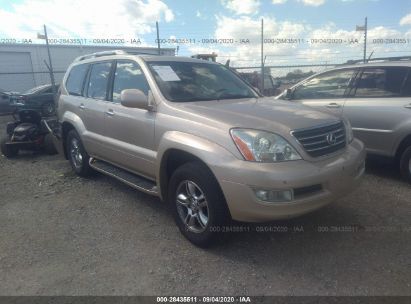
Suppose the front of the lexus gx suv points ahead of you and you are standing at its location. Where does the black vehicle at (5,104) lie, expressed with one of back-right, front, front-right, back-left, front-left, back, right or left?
back

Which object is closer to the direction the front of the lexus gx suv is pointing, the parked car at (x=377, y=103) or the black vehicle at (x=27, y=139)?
the parked car

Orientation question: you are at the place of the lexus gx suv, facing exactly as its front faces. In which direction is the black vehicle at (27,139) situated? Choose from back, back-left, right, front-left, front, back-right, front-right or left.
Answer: back

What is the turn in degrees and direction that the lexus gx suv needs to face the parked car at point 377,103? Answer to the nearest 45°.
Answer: approximately 90° to its left

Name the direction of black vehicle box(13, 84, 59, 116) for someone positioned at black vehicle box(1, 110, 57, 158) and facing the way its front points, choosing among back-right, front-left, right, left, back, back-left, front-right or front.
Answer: back-right

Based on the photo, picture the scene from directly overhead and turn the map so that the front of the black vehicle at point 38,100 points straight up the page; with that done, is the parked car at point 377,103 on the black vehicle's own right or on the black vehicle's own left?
on the black vehicle's own left

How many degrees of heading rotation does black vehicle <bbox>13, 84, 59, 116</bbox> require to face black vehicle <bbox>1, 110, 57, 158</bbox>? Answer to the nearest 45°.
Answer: approximately 45° to its left

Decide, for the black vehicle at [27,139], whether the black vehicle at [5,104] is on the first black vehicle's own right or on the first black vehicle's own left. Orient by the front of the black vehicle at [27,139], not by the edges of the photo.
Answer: on the first black vehicle's own right

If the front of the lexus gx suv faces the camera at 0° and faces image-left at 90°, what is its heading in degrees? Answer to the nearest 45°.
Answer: approximately 315°
